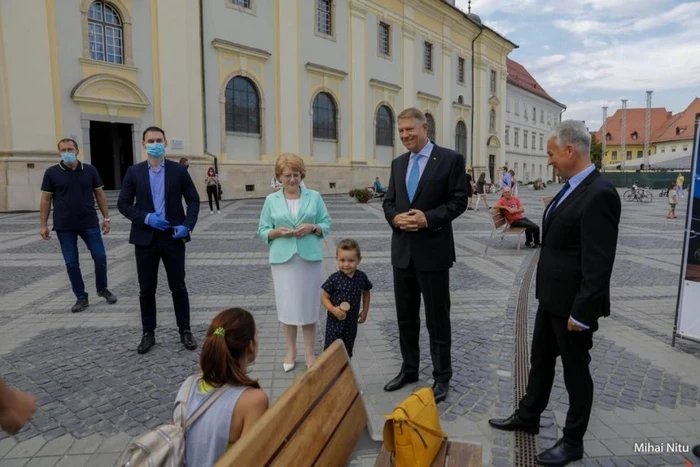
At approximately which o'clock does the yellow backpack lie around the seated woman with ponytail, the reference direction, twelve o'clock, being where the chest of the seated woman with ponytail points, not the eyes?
The yellow backpack is roughly at 2 o'clock from the seated woman with ponytail.

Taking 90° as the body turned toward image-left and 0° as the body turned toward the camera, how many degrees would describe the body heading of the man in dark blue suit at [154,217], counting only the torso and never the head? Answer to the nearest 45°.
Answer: approximately 0°

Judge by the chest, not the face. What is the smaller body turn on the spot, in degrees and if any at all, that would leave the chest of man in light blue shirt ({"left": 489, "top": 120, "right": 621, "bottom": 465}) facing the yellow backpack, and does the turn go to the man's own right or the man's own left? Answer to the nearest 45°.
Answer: approximately 45° to the man's own left

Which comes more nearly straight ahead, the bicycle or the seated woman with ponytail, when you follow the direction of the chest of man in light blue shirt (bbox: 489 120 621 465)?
the seated woman with ponytail

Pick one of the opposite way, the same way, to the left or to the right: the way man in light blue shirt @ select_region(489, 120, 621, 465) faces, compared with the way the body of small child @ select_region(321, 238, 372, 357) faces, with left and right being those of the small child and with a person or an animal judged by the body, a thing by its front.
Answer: to the right

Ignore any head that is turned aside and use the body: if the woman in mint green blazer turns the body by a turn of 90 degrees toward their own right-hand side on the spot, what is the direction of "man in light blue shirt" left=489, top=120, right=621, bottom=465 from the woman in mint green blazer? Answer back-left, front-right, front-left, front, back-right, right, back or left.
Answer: back-left

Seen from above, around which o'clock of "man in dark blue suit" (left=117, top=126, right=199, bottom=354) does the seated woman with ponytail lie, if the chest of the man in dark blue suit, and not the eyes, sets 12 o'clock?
The seated woman with ponytail is roughly at 12 o'clock from the man in dark blue suit.
